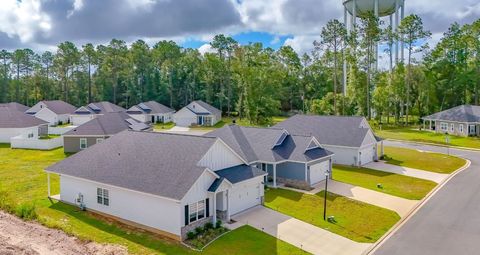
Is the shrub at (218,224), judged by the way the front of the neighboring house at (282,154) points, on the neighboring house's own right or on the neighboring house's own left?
on the neighboring house's own right

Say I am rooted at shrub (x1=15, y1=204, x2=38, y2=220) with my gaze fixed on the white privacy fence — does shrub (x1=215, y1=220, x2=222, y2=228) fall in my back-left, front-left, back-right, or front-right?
back-right

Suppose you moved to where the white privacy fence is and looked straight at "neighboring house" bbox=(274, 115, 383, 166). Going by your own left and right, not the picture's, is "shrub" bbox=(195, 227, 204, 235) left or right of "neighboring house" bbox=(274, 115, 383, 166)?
right

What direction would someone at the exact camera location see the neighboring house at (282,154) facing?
facing the viewer and to the right of the viewer

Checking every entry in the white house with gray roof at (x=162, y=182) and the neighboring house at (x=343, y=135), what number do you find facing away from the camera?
0

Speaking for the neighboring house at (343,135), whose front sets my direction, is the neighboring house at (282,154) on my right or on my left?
on my right

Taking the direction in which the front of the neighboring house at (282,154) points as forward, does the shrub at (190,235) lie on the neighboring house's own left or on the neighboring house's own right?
on the neighboring house's own right

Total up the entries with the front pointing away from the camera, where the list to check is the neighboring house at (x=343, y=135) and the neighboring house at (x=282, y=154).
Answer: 0

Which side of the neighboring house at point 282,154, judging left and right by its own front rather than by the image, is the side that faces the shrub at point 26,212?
right

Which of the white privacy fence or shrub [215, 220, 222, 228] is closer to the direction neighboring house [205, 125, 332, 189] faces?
the shrub

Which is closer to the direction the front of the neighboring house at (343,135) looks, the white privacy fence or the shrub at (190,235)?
the shrub
